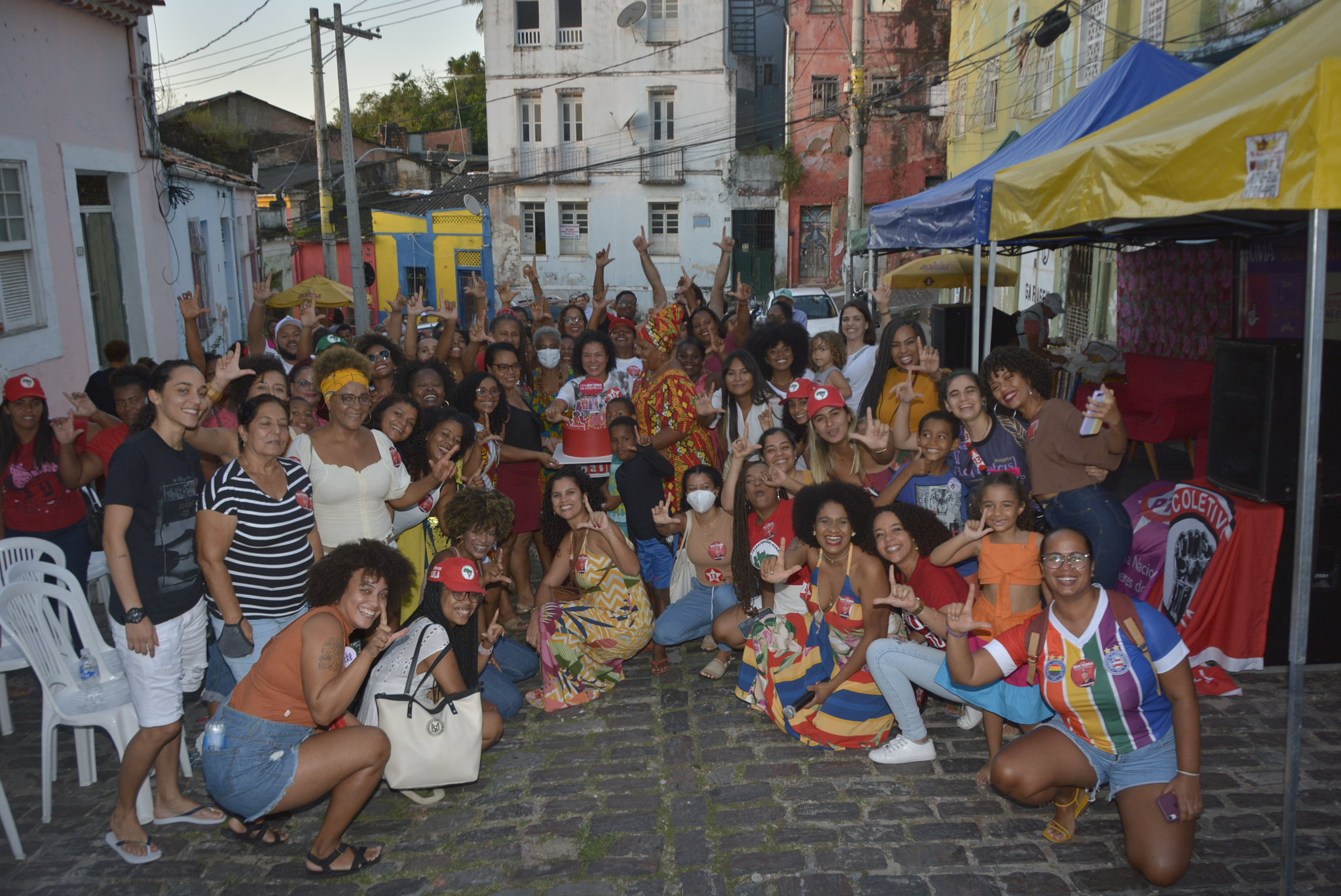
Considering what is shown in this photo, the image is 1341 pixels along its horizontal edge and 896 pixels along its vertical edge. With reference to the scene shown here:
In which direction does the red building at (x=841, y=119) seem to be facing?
toward the camera

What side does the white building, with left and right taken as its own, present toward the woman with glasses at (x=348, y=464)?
front

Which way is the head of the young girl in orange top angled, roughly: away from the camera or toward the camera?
toward the camera

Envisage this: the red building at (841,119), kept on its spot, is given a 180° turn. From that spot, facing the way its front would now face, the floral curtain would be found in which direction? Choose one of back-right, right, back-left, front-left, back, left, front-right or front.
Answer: back

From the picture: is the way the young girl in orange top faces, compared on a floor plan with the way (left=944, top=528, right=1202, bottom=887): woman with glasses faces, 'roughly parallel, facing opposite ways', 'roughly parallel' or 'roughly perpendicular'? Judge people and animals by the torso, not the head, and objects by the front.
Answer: roughly parallel

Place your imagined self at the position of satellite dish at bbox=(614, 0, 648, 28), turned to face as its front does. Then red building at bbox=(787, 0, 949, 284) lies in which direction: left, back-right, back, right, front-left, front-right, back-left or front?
back-left

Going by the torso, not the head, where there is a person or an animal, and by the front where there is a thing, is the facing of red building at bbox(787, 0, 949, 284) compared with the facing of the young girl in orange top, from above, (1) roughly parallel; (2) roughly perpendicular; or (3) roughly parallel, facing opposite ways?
roughly parallel

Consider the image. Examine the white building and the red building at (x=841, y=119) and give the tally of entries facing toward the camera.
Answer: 2

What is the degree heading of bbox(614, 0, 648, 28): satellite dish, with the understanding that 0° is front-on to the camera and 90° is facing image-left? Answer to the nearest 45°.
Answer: approximately 45°

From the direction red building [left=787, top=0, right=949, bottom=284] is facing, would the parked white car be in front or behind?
in front

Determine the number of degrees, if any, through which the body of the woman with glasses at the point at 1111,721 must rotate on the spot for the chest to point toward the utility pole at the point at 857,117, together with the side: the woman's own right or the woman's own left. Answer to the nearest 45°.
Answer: approximately 180°

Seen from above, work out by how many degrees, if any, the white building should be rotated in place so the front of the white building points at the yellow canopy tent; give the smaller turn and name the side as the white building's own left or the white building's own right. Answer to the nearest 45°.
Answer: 0° — it already faces it

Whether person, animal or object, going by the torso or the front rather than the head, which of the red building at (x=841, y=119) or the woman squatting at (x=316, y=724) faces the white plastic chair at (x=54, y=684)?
the red building

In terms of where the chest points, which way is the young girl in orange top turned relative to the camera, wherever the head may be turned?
toward the camera

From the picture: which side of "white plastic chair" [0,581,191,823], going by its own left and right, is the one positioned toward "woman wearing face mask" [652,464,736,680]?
front

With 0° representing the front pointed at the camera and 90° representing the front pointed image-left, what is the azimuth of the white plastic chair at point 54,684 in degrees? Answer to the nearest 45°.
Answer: approximately 270°
